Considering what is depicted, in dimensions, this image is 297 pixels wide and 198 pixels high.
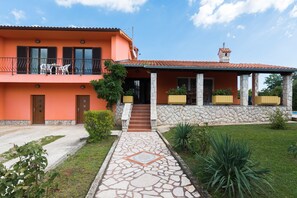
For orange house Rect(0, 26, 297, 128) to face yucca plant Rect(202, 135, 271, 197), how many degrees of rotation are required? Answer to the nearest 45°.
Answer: approximately 45° to its left

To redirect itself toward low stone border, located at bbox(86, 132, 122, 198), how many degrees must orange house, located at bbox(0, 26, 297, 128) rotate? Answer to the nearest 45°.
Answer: approximately 45° to its left

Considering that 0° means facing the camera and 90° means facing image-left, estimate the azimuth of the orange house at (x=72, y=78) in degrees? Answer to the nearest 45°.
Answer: approximately 0°

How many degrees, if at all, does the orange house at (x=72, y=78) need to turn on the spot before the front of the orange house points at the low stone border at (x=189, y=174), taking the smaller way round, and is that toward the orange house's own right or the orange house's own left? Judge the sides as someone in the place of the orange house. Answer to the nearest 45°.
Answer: approximately 45° to the orange house's own left

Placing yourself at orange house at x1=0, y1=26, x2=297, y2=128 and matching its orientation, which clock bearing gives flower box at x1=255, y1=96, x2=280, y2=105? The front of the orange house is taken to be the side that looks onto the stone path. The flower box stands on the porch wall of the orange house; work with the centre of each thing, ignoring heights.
The flower box is roughly at 9 o'clock from the orange house.

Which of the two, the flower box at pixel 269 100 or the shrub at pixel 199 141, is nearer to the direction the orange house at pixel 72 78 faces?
the shrub

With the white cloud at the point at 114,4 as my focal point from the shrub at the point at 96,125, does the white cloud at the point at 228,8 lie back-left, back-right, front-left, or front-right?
front-right

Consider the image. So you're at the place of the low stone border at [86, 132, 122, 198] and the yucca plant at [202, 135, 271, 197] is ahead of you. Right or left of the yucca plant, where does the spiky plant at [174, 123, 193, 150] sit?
left

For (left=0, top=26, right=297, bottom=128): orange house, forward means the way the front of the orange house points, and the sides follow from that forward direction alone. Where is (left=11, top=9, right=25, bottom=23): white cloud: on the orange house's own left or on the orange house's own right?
on the orange house's own right
